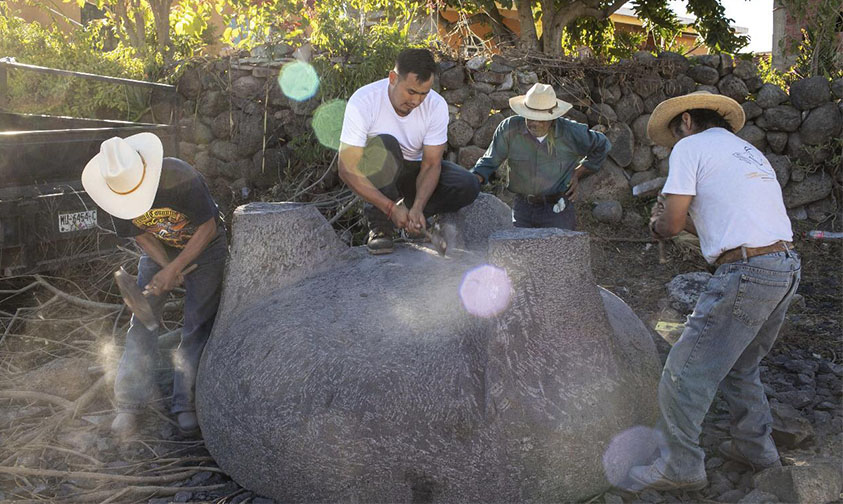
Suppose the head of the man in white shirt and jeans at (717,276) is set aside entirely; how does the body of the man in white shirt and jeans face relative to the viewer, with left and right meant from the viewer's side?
facing away from the viewer and to the left of the viewer

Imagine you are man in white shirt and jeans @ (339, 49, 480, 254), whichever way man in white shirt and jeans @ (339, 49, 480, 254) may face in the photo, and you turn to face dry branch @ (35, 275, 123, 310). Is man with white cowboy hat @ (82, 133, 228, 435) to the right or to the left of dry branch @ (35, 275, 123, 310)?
left

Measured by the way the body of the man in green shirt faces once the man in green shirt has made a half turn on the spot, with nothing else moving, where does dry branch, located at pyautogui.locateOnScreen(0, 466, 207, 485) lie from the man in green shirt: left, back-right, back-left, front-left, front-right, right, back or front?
back-left

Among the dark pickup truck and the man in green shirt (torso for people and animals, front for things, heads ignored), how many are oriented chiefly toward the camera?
1

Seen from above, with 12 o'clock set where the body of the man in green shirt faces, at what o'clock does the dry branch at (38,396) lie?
The dry branch is roughly at 2 o'clock from the man in green shirt.

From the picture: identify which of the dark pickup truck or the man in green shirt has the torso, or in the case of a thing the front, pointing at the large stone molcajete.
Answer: the man in green shirt

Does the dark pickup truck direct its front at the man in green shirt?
no

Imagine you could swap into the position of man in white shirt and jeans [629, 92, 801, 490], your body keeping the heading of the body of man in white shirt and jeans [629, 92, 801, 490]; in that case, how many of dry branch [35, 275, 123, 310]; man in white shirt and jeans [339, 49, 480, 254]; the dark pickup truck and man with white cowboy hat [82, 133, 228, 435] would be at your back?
0

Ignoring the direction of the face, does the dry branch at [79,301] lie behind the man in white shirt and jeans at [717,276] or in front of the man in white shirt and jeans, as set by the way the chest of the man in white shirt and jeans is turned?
in front

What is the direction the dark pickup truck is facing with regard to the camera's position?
facing away from the viewer and to the left of the viewer

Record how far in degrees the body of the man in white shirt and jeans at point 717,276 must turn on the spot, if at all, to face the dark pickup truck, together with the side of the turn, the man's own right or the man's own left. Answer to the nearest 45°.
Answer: approximately 45° to the man's own left

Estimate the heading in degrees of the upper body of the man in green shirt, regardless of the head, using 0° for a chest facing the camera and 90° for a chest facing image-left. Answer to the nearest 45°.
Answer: approximately 0°

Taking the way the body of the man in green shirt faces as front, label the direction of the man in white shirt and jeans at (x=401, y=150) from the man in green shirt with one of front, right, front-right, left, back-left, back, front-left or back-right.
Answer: front-right

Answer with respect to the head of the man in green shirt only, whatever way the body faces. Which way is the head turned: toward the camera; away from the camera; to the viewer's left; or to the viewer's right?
toward the camera

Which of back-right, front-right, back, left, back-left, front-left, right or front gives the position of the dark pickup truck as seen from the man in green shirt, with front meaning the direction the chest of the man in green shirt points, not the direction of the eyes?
right

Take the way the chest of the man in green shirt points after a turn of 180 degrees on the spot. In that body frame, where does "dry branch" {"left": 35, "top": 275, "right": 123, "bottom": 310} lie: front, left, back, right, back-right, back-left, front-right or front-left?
left
